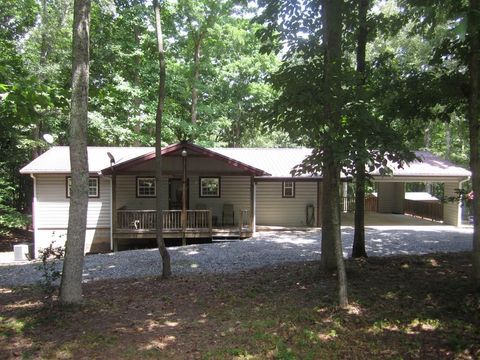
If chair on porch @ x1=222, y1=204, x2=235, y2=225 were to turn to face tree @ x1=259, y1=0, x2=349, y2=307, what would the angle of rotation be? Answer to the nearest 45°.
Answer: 0° — it already faces it

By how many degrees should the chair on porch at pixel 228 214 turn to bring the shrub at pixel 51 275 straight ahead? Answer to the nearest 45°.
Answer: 0° — it already faces it

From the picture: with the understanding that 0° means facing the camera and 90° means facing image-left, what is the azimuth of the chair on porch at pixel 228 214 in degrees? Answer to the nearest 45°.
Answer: approximately 0°

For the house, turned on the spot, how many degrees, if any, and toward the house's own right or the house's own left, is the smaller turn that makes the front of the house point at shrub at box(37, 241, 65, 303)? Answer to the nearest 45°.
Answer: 0° — it already faces it

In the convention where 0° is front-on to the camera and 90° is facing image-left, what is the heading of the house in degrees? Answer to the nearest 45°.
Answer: approximately 0°
